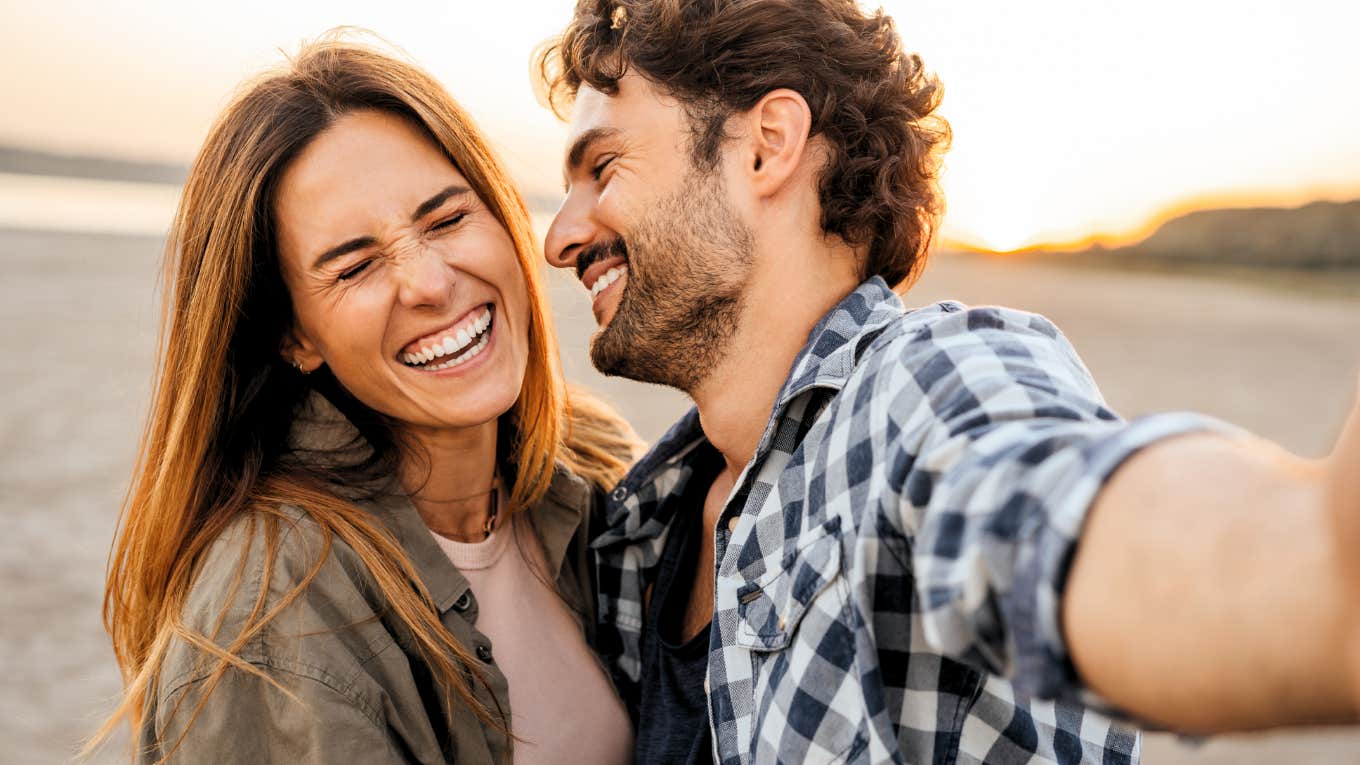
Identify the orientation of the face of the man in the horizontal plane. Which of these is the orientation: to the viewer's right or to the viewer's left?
to the viewer's left

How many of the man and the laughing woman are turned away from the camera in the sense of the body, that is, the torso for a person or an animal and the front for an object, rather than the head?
0

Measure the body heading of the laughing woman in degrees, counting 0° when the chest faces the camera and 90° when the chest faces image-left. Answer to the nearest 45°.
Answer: approximately 315°

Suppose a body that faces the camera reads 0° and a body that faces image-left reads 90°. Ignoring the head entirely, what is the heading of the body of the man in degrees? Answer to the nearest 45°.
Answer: approximately 45°

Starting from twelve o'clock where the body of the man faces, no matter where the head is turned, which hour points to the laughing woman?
The laughing woman is roughly at 2 o'clock from the man.
